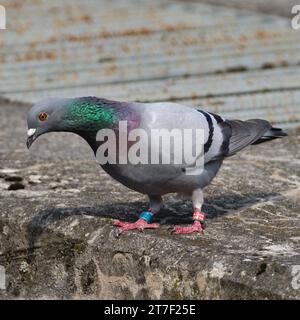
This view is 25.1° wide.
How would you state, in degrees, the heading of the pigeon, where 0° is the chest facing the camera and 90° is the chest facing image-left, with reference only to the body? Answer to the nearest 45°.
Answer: approximately 90°
